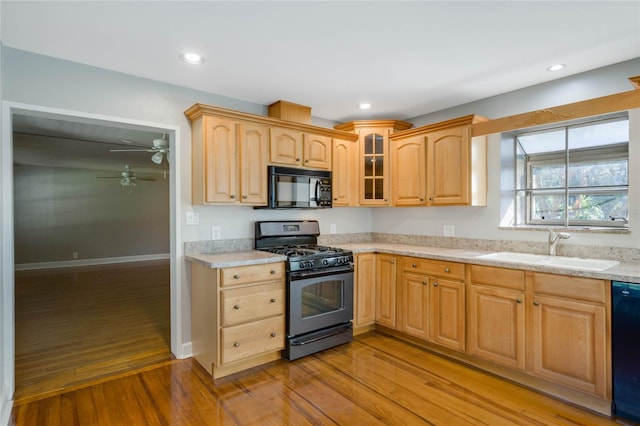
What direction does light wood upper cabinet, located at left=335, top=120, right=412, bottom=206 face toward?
toward the camera

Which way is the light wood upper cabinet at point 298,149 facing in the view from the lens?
facing the viewer and to the right of the viewer

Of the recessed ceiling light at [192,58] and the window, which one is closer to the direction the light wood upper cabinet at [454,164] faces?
the recessed ceiling light

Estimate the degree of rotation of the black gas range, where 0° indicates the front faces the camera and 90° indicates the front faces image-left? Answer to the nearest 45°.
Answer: approximately 315°

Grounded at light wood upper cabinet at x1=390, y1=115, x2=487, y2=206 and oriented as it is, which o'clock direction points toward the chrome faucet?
The chrome faucet is roughly at 8 o'clock from the light wood upper cabinet.

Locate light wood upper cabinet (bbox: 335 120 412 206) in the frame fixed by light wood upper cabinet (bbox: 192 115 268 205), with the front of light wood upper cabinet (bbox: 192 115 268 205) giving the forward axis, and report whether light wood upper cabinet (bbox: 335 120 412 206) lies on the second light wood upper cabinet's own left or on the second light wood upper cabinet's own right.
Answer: on the second light wood upper cabinet's own left

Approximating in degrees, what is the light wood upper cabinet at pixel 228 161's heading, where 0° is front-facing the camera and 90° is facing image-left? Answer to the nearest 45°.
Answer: approximately 315°

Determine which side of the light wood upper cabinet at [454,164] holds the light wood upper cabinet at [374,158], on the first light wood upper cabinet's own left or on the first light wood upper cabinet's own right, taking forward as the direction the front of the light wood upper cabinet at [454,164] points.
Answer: on the first light wood upper cabinet's own right
